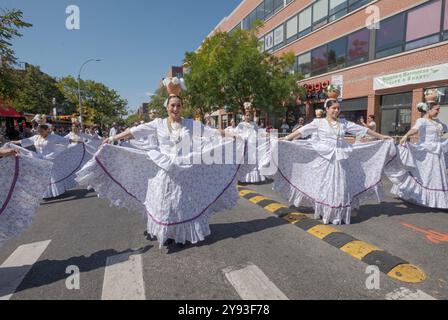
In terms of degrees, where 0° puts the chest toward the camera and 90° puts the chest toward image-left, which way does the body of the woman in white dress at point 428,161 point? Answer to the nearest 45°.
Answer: approximately 315°

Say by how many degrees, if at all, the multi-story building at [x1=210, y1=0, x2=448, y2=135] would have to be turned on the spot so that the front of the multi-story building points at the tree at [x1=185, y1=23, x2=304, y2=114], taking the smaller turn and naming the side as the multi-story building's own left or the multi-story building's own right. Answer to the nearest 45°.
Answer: approximately 45° to the multi-story building's own right

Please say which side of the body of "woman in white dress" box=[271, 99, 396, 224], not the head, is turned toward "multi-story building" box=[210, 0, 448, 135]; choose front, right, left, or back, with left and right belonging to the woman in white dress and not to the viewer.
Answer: back

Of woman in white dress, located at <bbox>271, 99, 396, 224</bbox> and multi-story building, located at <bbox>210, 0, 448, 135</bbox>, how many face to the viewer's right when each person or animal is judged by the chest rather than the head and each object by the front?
0

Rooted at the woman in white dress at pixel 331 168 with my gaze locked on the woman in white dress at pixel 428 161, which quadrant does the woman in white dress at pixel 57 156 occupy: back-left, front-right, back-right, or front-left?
back-left

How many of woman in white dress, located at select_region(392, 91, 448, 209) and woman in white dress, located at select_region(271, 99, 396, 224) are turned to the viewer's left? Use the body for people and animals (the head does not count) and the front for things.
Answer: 0

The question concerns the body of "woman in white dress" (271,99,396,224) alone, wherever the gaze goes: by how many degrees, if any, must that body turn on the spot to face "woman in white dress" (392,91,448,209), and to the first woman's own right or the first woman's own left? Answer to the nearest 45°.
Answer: approximately 135° to the first woman's own left

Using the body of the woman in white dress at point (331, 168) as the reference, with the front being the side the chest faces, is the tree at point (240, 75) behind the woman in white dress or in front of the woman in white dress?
behind

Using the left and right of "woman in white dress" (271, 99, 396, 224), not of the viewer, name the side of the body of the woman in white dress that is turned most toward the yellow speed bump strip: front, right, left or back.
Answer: front

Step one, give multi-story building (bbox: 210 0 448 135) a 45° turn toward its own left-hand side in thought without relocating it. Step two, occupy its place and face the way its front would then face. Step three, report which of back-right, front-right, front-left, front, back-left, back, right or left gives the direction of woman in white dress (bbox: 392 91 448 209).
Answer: front

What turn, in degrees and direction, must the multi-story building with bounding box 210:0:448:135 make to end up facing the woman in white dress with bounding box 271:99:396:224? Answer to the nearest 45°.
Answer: approximately 45° to its left

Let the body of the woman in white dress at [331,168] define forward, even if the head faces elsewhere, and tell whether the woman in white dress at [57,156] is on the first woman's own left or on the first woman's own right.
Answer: on the first woman's own right
